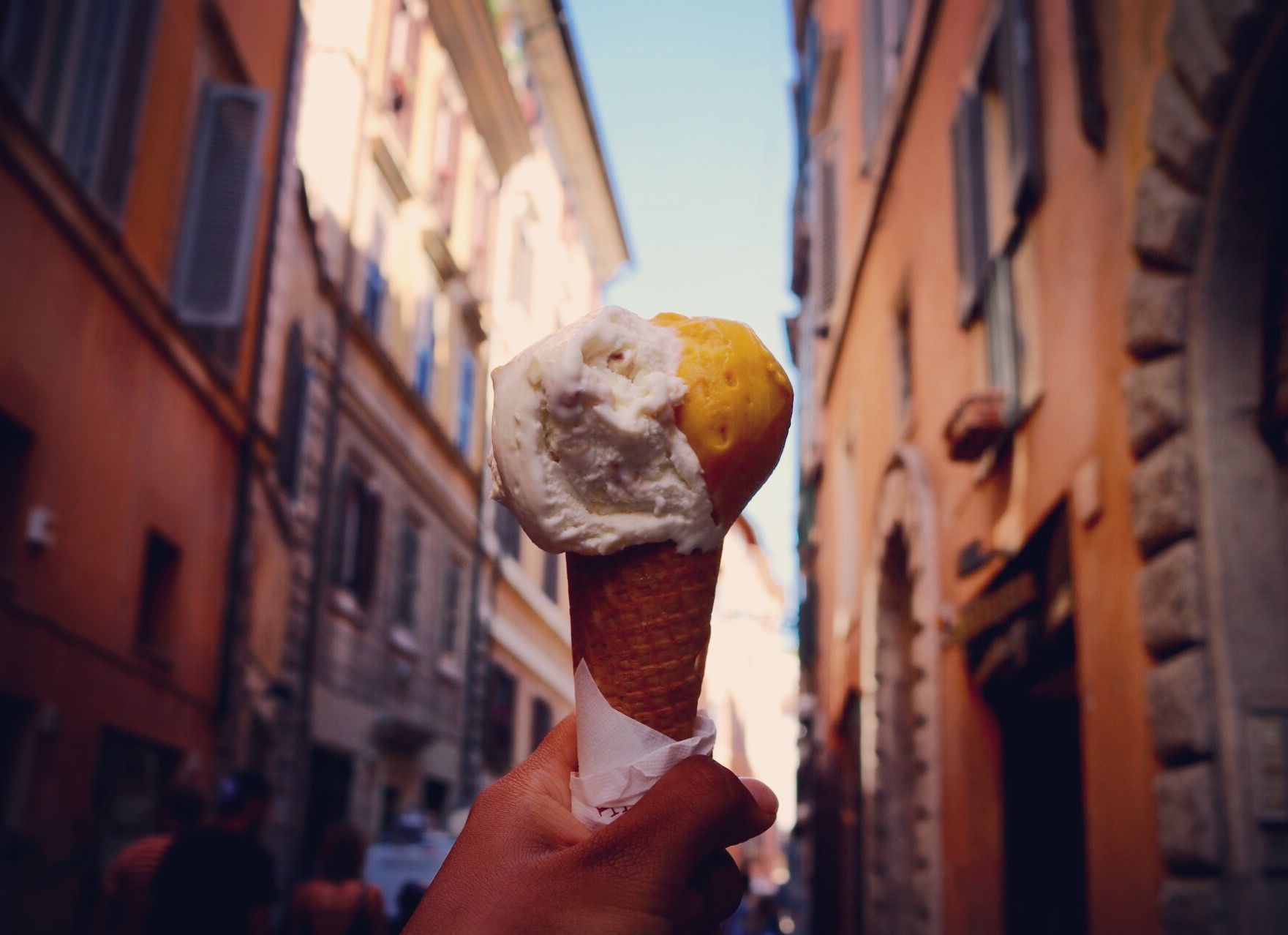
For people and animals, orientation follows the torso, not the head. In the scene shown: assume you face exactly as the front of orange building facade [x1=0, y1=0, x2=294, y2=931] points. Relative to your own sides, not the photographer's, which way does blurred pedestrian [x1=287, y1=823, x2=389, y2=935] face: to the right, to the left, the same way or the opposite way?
to the left

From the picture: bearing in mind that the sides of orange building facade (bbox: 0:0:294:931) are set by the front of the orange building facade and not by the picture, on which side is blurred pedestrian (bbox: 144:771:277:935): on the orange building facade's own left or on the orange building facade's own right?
on the orange building facade's own right

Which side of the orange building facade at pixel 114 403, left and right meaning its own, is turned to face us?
right

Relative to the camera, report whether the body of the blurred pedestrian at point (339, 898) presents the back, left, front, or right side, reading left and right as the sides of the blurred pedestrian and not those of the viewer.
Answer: back

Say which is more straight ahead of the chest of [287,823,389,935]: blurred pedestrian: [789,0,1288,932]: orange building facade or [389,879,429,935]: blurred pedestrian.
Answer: the blurred pedestrian

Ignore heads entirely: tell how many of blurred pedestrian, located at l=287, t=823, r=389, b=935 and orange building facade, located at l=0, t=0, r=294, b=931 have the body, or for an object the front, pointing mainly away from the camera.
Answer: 1
